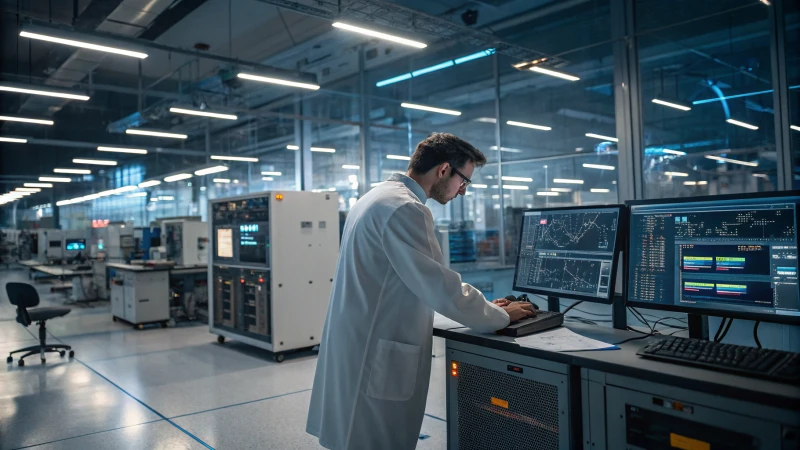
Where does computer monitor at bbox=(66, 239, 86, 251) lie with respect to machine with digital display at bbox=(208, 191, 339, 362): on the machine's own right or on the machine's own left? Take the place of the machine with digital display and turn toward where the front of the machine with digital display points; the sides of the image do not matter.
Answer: on the machine's own right

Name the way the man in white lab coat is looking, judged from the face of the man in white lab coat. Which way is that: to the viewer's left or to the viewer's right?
to the viewer's right

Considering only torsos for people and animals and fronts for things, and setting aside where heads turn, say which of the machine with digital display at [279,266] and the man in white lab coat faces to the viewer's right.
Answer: the man in white lab coat

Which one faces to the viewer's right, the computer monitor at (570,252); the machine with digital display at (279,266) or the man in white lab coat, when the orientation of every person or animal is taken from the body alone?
the man in white lab coat

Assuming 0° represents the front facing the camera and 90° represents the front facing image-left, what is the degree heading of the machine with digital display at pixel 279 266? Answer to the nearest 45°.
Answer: approximately 45°

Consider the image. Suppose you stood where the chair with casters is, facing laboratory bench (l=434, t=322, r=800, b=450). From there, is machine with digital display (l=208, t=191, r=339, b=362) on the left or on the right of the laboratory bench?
left

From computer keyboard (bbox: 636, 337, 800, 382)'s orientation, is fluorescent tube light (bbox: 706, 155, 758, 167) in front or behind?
behind

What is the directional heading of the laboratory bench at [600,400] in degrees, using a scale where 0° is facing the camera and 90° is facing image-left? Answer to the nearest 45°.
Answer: approximately 45°

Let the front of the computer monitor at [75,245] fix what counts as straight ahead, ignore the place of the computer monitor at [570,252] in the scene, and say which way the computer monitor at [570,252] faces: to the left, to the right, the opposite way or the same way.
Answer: to the right

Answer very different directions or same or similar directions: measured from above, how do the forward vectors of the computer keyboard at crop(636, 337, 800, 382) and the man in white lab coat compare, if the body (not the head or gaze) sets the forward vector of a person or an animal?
very different directions

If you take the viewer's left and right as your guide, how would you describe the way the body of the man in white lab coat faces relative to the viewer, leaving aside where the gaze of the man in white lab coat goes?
facing to the right of the viewer

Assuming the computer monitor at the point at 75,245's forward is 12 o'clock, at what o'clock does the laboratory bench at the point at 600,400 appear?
The laboratory bench is roughly at 12 o'clock from the computer monitor.
